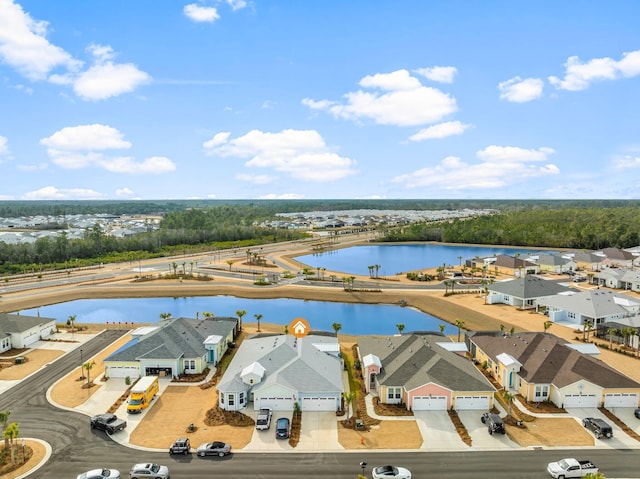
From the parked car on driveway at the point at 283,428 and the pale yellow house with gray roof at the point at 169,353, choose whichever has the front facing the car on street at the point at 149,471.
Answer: the pale yellow house with gray roof

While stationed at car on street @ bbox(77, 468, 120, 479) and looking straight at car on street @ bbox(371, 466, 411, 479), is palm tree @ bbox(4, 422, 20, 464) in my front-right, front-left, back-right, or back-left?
back-left

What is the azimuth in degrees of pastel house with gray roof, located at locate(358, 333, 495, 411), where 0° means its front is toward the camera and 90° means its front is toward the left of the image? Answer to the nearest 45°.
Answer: approximately 0°

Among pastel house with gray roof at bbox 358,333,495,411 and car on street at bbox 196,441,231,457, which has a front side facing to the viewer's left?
the car on street

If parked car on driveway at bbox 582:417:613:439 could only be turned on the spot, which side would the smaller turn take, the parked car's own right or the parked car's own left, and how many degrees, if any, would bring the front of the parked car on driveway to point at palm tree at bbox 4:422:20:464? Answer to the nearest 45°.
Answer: approximately 90° to the parked car's own left

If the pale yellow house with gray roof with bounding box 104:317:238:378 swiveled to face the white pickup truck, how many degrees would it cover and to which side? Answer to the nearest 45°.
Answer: approximately 45° to its left

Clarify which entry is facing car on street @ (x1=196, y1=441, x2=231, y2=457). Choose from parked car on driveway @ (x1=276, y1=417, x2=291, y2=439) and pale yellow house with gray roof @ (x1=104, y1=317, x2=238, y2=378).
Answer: the pale yellow house with gray roof

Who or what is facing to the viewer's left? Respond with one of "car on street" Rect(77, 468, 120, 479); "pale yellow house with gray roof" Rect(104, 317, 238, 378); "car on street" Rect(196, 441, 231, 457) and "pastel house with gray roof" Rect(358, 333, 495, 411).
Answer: "car on street" Rect(196, 441, 231, 457)

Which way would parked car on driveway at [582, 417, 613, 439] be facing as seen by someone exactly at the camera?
facing away from the viewer and to the left of the viewer
